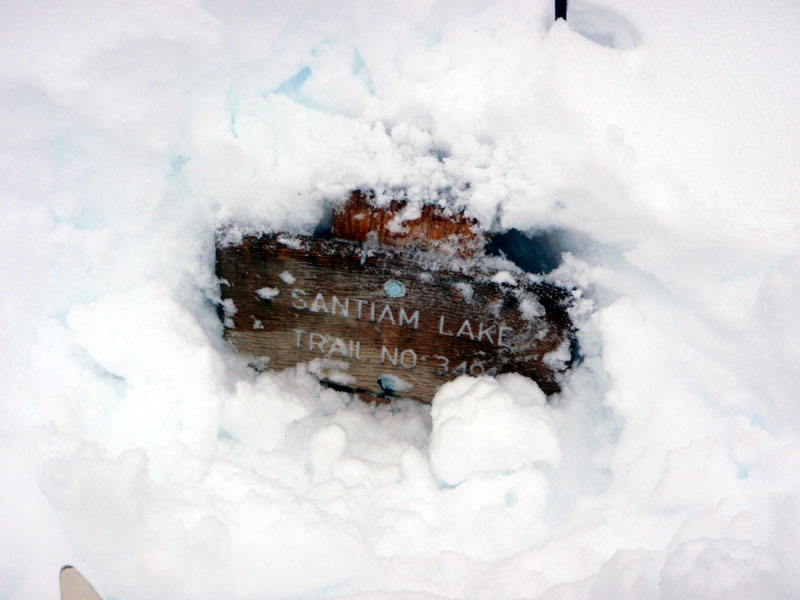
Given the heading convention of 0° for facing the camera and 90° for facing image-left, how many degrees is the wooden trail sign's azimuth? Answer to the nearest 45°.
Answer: approximately 0°
